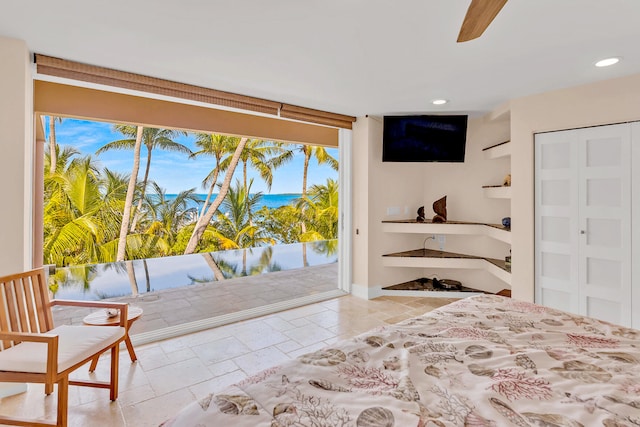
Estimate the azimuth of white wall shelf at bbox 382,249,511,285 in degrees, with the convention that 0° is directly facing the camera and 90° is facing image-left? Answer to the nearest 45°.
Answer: approximately 0°

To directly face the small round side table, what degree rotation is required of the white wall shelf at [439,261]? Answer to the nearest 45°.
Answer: approximately 45° to its right

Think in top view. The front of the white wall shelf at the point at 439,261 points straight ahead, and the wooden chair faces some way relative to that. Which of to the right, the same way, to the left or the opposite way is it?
to the left

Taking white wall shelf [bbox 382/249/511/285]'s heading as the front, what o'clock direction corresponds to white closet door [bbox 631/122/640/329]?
The white closet door is roughly at 10 o'clock from the white wall shelf.

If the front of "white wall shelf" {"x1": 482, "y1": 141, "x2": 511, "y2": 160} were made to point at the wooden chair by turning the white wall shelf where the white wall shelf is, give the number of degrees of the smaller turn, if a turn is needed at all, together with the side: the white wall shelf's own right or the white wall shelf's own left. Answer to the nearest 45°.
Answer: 0° — it already faces it

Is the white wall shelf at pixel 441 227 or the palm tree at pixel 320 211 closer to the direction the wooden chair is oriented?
the white wall shelf

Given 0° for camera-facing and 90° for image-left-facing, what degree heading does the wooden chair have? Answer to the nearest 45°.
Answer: approximately 315°

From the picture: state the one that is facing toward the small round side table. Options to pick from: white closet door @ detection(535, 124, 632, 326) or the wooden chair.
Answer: the white closet door

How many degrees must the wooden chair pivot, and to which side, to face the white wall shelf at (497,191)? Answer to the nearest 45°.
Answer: approximately 45° to its left

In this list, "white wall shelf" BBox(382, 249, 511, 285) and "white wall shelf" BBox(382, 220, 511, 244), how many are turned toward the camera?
2

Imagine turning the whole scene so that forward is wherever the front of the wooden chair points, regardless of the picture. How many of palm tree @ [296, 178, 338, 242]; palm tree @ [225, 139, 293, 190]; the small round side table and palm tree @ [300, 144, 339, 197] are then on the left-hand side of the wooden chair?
4

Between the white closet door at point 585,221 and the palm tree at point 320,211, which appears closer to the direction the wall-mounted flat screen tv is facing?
the white closet door

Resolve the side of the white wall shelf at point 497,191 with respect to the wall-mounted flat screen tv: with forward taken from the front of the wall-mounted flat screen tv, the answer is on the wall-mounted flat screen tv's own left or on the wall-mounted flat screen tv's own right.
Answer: on the wall-mounted flat screen tv's own left

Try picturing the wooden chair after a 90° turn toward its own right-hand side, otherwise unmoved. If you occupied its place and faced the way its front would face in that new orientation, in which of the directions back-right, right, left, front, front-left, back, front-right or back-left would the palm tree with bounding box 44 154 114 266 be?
back-right
